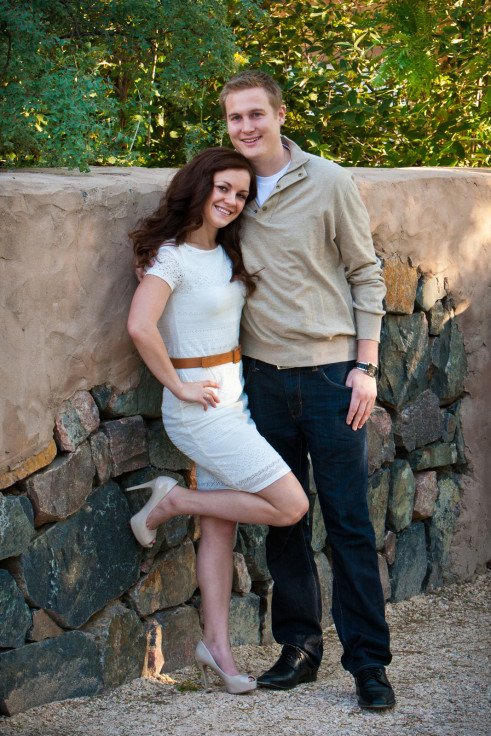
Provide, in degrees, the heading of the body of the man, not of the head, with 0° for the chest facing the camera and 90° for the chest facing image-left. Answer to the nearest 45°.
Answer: approximately 45°

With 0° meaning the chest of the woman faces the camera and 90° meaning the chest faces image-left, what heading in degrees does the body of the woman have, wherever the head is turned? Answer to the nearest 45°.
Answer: approximately 315°
